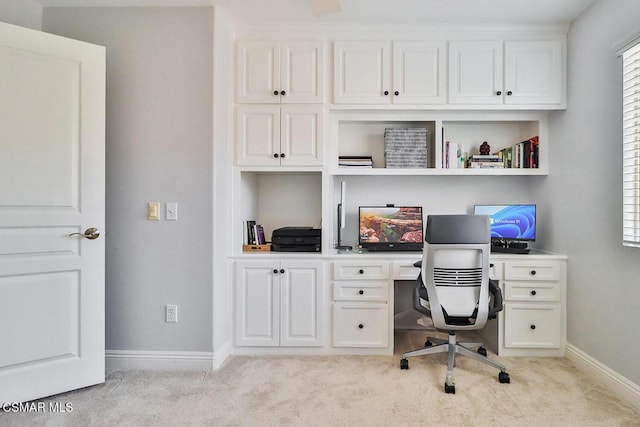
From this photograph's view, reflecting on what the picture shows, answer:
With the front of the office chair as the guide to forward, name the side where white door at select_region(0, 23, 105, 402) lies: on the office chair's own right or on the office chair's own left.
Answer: on the office chair's own left

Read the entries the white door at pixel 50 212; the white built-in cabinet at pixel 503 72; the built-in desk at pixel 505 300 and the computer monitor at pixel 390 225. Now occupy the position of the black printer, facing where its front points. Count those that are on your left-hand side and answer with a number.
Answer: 3

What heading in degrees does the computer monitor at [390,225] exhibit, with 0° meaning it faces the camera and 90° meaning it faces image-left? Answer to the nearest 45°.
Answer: approximately 0°

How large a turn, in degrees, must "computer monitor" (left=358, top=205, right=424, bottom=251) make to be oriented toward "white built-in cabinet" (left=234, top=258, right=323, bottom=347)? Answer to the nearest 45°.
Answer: approximately 45° to its right

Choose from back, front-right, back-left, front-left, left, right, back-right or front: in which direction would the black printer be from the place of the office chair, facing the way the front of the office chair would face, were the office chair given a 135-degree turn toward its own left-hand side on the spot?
front-right

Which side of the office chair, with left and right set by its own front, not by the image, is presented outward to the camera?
back

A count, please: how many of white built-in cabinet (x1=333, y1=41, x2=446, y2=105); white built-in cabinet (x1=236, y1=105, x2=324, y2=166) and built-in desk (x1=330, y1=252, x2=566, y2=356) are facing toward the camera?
3

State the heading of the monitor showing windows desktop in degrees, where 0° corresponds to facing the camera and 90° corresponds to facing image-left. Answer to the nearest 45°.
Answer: approximately 0°

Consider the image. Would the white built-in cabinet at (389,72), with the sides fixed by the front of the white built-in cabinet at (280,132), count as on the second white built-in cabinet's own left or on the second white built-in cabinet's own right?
on the second white built-in cabinet's own left

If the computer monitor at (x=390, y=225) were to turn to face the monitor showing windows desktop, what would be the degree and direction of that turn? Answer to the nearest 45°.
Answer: approximately 90° to its left
